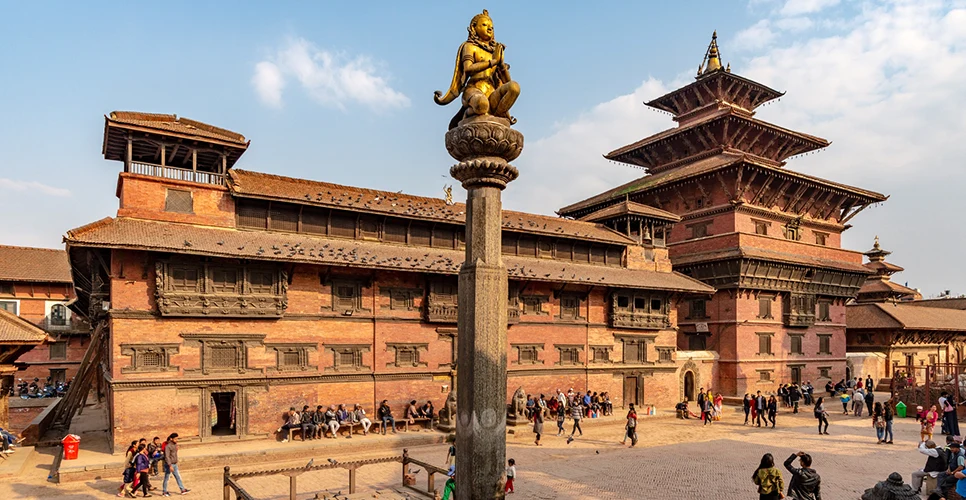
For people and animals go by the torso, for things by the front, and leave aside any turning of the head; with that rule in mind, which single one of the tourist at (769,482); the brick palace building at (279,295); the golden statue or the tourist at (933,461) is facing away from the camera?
the tourist at (769,482)

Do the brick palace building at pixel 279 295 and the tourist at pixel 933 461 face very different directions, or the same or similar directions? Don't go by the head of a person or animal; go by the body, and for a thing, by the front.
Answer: very different directions

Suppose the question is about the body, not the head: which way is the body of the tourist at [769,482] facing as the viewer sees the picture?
away from the camera

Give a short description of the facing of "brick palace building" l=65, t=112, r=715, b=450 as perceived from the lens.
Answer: facing the viewer and to the right of the viewer

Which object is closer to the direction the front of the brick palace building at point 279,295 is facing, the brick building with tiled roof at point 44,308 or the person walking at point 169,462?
the person walking

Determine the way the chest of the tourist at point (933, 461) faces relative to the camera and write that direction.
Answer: to the viewer's left

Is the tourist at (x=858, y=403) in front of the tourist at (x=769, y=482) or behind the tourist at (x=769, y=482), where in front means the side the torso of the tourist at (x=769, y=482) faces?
in front
